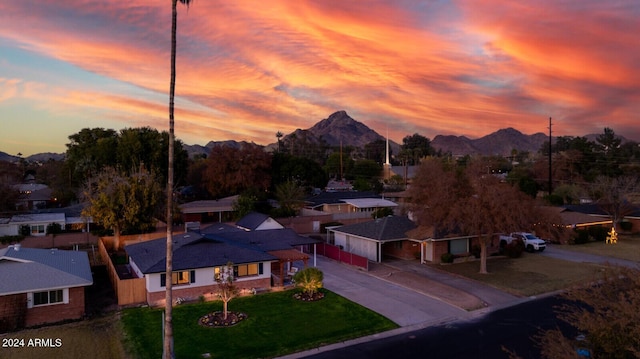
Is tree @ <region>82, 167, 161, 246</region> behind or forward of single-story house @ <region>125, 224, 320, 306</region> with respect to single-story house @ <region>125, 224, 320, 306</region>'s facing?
behind

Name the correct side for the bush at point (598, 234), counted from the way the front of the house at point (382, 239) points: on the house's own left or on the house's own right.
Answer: on the house's own left

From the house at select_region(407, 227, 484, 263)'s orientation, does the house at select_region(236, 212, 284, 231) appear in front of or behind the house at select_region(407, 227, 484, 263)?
behind

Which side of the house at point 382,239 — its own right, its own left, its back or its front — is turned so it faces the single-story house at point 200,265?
right

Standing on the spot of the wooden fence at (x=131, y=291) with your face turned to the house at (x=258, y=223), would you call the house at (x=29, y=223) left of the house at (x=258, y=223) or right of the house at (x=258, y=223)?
left

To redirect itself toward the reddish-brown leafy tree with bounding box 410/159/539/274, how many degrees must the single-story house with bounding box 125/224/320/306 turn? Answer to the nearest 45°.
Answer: approximately 45° to its left

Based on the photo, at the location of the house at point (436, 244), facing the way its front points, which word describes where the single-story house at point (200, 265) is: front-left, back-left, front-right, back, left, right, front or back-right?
right

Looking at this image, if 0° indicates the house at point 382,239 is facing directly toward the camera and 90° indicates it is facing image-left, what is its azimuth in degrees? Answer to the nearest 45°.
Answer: approximately 315°

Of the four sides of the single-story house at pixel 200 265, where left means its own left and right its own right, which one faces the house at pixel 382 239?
left
